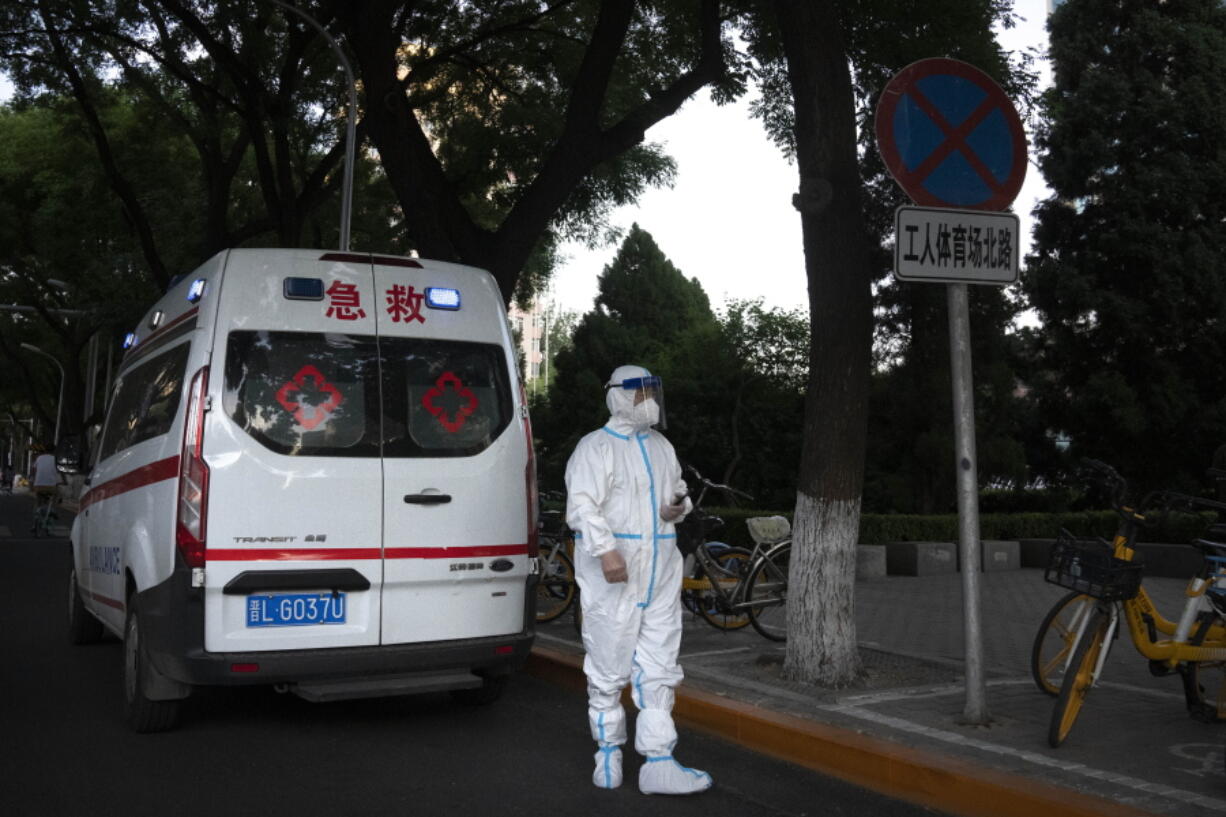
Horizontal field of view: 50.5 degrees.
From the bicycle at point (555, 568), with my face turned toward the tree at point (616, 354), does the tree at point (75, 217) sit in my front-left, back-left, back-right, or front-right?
front-left

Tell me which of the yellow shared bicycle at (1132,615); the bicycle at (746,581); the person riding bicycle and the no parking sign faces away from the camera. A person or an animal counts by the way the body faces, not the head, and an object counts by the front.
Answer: the person riding bicycle

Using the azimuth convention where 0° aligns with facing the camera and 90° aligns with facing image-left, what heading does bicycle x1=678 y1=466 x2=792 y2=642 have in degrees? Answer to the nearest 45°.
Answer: approximately 90°

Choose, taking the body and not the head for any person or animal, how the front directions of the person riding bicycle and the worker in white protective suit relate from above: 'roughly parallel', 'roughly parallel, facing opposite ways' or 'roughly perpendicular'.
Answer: roughly parallel, facing opposite ways

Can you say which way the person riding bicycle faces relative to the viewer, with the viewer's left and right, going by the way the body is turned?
facing away from the viewer

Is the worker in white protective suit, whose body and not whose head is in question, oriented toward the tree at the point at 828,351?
no

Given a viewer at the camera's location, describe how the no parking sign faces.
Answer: facing the viewer

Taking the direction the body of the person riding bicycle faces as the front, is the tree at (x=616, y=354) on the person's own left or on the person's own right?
on the person's own right

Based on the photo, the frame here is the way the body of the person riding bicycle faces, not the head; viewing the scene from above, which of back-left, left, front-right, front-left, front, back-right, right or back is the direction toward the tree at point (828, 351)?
back

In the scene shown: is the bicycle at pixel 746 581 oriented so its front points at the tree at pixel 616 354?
no

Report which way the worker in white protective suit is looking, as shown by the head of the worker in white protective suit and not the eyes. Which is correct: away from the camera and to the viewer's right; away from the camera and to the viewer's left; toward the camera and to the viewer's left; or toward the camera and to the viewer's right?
toward the camera and to the viewer's right

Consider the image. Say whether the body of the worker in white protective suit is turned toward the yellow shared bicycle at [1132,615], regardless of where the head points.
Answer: no

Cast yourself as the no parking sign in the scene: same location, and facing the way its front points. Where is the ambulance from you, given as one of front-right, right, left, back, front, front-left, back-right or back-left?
right

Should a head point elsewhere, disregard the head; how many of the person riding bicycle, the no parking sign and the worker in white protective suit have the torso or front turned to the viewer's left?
0

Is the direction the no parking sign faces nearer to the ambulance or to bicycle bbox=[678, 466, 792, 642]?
the ambulance
